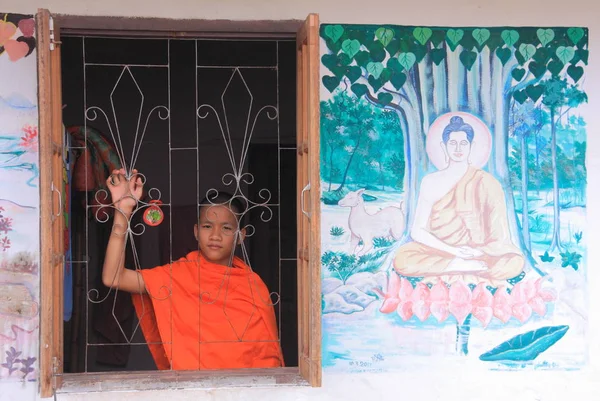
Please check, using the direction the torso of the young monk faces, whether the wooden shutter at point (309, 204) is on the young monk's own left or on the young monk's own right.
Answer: on the young monk's own left

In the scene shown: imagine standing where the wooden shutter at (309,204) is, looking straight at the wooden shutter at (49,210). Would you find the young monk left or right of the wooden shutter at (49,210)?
right

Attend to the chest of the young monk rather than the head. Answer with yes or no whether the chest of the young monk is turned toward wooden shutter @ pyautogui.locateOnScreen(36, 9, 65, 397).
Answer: no

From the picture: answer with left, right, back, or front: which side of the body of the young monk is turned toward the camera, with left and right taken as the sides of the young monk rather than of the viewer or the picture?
front

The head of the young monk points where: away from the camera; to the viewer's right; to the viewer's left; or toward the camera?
toward the camera
